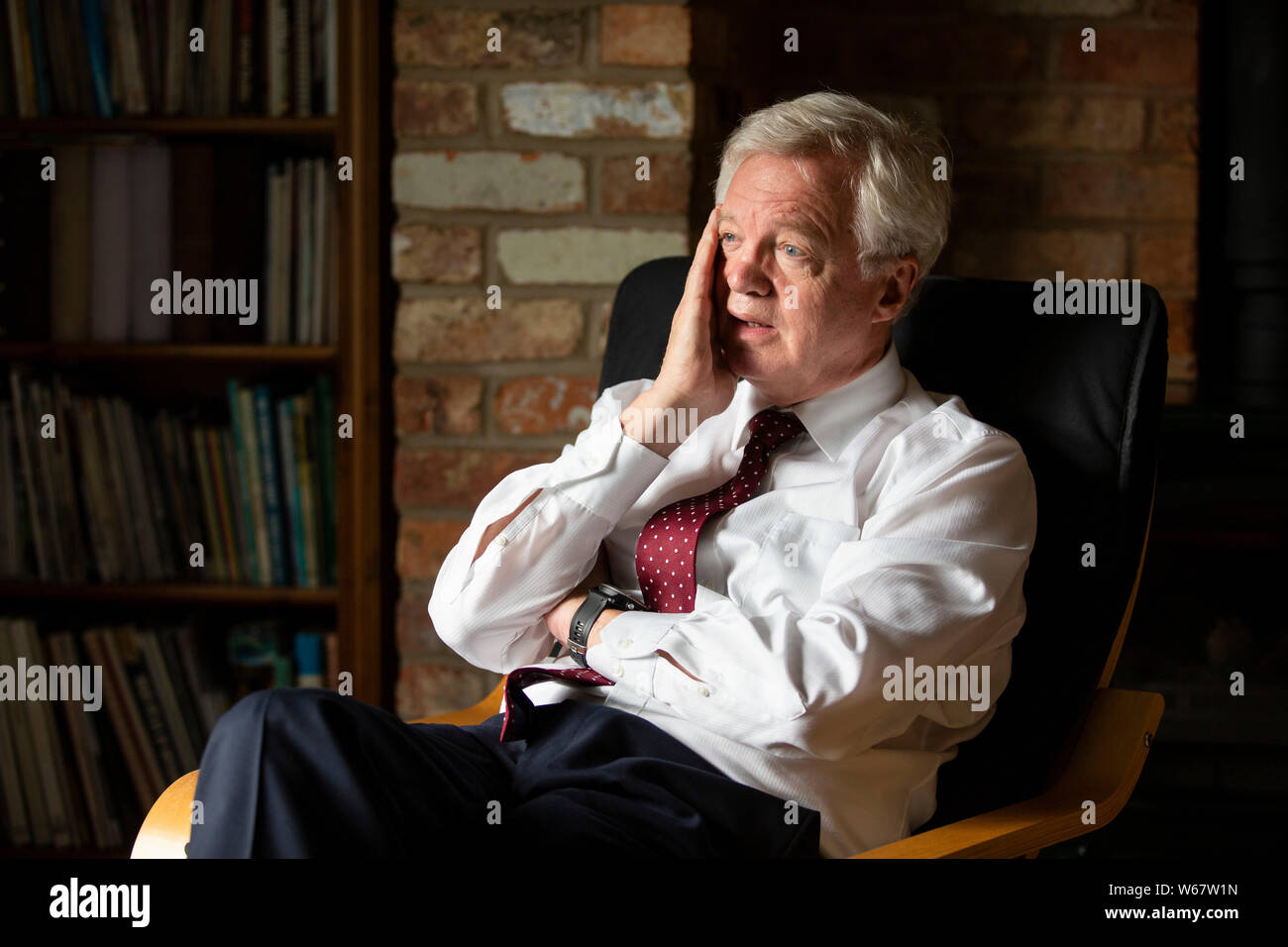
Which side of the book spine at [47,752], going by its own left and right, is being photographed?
front

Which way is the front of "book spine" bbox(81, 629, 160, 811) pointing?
toward the camera

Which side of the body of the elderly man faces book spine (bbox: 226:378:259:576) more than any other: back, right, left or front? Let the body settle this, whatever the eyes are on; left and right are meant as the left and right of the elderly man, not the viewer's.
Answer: right

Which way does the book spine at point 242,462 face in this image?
toward the camera

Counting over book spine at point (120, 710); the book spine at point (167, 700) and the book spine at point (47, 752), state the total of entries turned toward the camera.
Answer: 3

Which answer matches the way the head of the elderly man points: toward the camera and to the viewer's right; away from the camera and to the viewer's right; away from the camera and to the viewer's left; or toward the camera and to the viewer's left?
toward the camera and to the viewer's left

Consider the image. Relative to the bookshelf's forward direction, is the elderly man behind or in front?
in front

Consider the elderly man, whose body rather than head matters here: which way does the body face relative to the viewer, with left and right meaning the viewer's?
facing the viewer and to the left of the viewer
